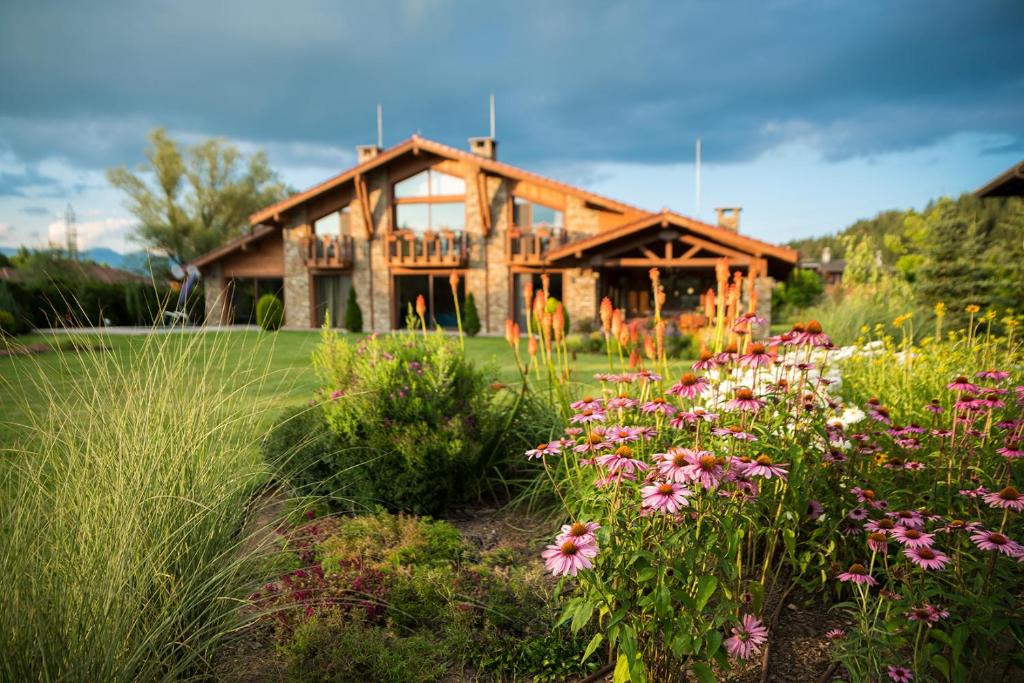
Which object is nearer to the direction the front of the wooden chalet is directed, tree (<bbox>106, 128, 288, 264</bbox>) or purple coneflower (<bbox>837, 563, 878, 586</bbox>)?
the purple coneflower

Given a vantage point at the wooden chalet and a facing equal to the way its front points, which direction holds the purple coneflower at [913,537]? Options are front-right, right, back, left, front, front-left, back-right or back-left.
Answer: front

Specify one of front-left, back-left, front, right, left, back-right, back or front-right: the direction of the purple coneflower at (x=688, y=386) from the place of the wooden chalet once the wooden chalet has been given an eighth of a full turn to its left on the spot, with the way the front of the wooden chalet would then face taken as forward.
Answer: front-right

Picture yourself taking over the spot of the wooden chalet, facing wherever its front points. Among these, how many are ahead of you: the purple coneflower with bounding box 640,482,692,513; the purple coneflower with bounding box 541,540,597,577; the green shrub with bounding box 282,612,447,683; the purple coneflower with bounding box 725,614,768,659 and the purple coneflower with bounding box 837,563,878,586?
5

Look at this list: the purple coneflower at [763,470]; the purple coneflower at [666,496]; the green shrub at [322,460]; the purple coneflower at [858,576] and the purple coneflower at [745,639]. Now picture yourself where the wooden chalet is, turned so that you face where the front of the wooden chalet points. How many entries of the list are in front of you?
5

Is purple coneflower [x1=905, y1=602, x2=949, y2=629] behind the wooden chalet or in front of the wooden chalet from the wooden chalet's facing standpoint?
in front

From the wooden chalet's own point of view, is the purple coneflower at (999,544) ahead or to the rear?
ahead

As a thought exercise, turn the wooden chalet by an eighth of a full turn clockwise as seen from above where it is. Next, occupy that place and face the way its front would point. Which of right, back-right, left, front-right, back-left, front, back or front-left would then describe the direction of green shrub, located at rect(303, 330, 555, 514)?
front-left

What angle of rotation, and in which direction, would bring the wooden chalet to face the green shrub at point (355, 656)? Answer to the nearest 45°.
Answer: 0° — it already faces it

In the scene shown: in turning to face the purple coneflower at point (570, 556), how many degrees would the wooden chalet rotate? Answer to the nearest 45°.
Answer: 0° — it already faces it

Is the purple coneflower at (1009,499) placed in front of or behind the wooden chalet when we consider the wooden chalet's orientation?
in front

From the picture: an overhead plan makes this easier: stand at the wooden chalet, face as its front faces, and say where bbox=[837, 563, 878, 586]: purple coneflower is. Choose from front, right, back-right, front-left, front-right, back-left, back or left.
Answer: front

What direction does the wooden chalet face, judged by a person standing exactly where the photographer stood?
facing the viewer
